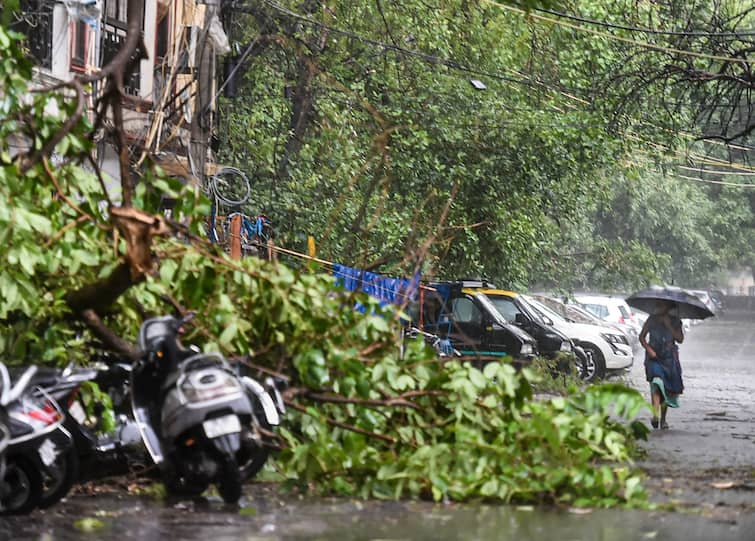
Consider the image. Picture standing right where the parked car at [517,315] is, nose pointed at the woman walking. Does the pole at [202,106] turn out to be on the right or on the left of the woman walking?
right

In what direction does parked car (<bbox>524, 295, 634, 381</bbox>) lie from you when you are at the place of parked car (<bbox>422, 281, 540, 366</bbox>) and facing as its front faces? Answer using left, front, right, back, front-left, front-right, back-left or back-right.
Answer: left

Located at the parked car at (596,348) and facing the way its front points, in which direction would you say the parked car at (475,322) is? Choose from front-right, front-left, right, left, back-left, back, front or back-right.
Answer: right

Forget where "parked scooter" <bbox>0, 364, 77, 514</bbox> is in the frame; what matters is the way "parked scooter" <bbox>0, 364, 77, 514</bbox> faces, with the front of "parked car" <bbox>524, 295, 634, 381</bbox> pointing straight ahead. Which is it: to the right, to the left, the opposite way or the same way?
the opposite way

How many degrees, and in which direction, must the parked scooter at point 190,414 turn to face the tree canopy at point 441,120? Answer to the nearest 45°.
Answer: approximately 45° to its right

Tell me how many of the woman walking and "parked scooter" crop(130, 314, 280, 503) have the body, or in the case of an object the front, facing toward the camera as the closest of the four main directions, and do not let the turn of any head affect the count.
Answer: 1

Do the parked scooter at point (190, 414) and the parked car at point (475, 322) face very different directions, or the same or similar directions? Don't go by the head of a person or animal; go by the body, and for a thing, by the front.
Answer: very different directions
